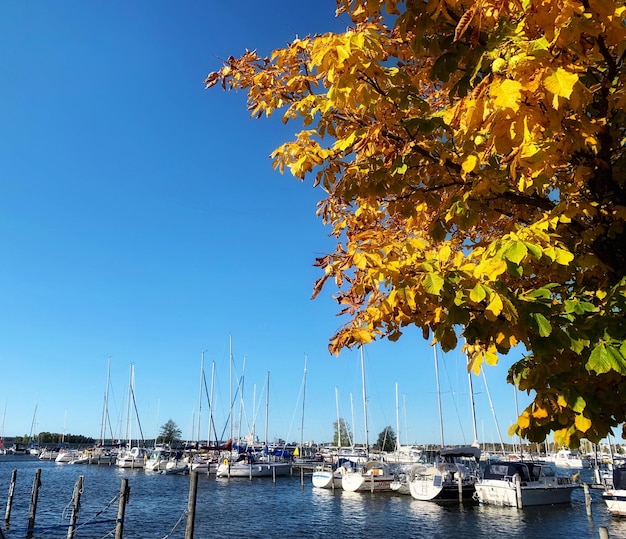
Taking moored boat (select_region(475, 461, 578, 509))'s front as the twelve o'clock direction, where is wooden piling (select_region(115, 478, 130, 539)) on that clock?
The wooden piling is roughly at 5 o'clock from the moored boat.
